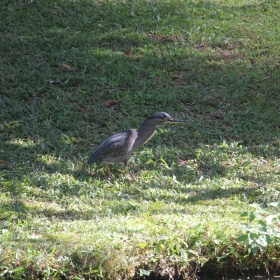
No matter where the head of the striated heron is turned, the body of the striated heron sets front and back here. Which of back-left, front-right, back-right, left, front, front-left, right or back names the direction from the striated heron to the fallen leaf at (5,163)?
back

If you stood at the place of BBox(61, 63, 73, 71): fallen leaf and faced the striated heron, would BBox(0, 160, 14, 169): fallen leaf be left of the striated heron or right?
right

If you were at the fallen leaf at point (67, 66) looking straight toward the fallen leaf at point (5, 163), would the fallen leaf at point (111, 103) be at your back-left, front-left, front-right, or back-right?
front-left

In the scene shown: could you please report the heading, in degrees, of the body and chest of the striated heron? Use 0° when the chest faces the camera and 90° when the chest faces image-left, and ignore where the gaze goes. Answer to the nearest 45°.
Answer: approximately 270°

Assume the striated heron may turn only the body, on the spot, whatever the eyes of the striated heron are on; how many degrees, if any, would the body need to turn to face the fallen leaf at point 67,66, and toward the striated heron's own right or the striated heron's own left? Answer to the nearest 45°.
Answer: approximately 90° to the striated heron's own left

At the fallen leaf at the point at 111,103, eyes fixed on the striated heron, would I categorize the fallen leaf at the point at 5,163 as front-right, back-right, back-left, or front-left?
front-right

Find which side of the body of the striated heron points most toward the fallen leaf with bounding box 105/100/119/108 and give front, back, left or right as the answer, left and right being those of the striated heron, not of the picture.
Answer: left
